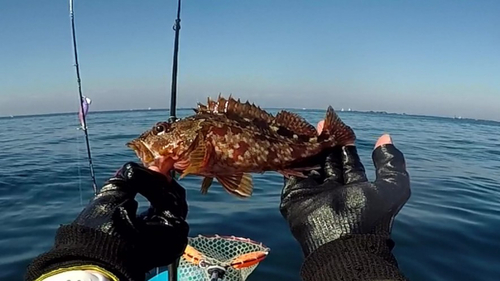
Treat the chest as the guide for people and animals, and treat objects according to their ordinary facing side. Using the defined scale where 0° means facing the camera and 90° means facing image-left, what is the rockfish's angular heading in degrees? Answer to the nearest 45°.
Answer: approximately 90°
